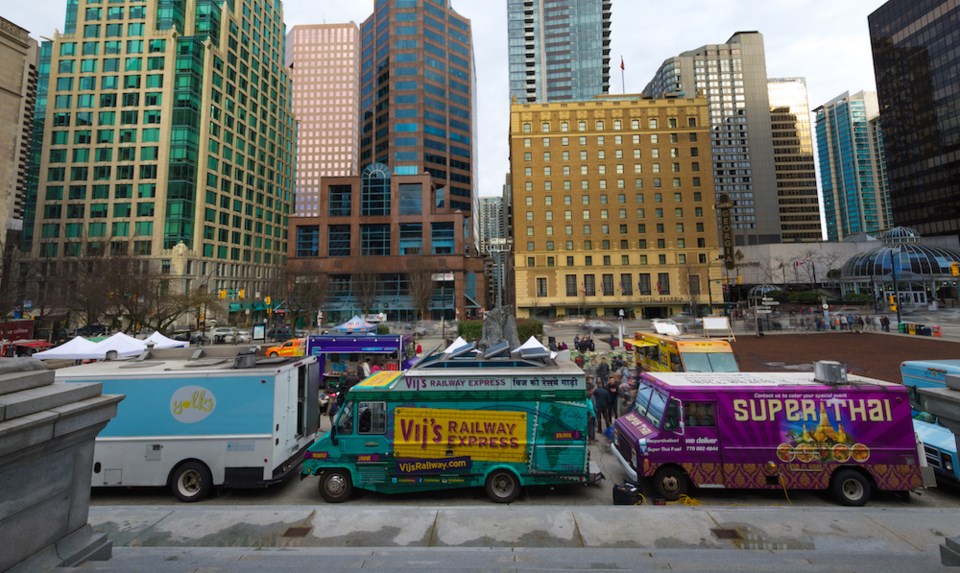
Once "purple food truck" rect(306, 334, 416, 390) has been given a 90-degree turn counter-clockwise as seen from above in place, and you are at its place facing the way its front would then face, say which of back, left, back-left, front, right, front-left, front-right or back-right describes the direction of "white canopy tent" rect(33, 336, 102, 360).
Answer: left

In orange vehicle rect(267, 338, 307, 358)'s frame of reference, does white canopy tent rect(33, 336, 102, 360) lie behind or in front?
in front

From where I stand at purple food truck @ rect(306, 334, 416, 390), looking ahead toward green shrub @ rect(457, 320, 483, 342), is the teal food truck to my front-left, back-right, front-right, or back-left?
back-right

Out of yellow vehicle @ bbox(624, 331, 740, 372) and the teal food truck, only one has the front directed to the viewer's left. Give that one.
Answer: the teal food truck

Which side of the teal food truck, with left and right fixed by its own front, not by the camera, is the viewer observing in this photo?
left

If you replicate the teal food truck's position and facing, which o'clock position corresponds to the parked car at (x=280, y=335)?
The parked car is roughly at 2 o'clock from the teal food truck.

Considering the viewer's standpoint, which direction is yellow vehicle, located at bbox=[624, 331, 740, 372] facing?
facing the viewer and to the right of the viewer

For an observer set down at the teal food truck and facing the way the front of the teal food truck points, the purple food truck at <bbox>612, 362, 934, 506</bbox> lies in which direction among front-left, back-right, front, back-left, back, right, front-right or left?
back

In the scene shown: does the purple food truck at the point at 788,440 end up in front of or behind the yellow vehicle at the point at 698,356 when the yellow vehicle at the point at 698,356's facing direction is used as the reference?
in front

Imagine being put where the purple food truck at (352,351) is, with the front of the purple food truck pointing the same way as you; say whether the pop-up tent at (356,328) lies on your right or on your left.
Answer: on your left

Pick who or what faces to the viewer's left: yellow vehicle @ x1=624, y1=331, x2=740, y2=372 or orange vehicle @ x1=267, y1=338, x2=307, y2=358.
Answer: orange vehicle @ x1=267, y1=338, x2=307, y2=358

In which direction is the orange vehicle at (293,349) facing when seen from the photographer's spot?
facing to the left of the viewer

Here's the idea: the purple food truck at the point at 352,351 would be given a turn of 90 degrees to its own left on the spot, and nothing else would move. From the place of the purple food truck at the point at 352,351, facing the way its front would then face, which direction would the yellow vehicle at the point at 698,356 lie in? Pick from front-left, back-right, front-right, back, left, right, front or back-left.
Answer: back-right
